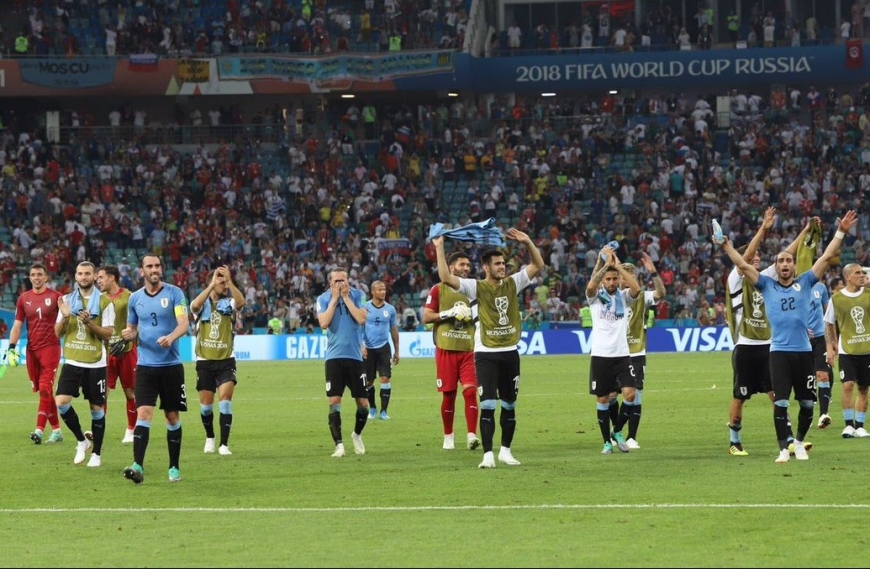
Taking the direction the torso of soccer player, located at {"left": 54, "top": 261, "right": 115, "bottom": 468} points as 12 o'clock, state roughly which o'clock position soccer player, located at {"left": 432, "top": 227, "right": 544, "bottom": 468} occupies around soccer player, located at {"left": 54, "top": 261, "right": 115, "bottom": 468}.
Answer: soccer player, located at {"left": 432, "top": 227, "right": 544, "bottom": 468} is roughly at 10 o'clock from soccer player, located at {"left": 54, "top": 261, "right": 115, "bottom": 468}.

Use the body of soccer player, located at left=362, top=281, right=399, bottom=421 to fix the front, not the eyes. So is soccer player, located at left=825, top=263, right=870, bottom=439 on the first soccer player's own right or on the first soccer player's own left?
on the first soccer player's own left

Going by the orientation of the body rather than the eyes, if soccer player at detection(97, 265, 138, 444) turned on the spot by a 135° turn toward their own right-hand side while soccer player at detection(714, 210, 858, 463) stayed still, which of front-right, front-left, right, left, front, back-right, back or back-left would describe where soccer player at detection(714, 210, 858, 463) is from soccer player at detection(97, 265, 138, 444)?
back-right

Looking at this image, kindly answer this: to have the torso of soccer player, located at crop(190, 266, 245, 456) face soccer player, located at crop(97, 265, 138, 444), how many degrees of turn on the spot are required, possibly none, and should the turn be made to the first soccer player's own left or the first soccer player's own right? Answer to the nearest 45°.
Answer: approximately 135° to the first soccer player's own right

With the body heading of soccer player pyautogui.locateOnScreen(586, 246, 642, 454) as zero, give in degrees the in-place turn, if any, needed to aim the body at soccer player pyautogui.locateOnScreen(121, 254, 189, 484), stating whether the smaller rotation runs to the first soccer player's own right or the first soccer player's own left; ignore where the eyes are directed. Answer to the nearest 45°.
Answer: approximately 45° to the first soccer player's own right

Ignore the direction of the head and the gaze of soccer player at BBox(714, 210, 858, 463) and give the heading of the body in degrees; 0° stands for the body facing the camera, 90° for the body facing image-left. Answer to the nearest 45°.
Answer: approximately 0°
